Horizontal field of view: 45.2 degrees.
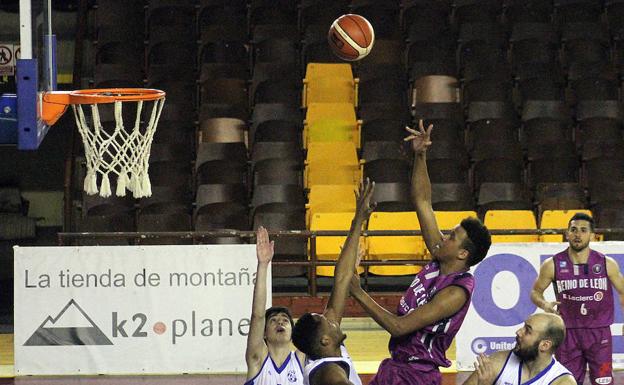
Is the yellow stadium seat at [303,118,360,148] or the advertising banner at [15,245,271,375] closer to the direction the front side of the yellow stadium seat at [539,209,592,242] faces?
the advertising banner

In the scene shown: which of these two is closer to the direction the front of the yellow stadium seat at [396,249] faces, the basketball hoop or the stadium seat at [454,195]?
the basketball hoop

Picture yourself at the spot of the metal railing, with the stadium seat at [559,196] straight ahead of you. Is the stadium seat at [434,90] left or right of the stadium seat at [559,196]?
left

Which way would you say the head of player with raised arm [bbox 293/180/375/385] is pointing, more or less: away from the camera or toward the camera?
away from the camera

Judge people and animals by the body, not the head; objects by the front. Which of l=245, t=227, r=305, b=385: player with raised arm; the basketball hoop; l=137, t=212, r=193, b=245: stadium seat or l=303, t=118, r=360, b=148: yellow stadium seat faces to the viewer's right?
the basketball hoop

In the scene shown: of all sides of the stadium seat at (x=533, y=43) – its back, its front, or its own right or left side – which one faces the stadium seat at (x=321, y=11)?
right

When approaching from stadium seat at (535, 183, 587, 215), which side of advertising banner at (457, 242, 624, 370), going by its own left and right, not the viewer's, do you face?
back

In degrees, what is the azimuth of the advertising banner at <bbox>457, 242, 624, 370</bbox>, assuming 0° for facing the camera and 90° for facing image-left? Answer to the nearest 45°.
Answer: approximately 0°

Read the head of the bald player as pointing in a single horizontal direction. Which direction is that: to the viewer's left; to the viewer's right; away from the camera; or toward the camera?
to the viewer's left

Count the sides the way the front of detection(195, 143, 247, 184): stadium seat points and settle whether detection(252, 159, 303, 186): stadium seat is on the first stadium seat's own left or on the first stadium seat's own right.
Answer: on the first stadium seat's own left

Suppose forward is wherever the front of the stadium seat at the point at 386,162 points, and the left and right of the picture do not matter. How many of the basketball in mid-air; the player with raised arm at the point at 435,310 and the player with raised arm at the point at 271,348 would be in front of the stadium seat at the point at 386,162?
3

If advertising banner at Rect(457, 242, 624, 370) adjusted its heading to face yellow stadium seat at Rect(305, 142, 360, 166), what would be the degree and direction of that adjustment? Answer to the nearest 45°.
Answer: approximately 135° to its right
